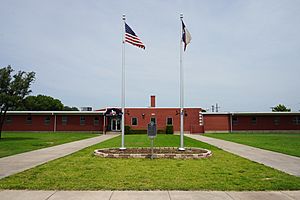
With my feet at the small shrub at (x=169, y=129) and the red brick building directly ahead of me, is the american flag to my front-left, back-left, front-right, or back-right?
back-left

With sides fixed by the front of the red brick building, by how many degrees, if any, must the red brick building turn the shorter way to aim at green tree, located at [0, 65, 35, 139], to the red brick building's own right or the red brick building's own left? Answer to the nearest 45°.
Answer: approximately 45° to the red brick building's own right

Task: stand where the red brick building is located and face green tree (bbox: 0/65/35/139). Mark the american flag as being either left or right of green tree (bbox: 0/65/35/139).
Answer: left

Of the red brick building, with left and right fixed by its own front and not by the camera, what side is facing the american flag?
front

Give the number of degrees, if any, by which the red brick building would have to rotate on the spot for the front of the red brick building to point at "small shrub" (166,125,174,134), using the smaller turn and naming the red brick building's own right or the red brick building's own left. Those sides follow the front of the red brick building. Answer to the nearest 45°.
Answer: approximately 45° to the red brick building's own left

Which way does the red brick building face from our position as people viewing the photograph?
facing the viewer
